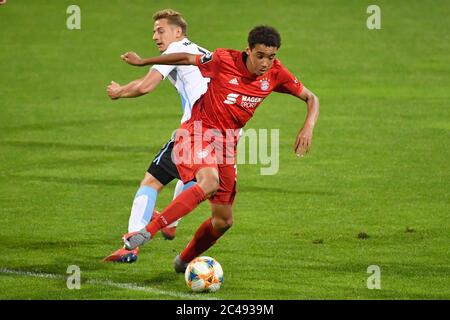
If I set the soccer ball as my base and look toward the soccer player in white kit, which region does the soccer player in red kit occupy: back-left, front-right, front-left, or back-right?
front-right

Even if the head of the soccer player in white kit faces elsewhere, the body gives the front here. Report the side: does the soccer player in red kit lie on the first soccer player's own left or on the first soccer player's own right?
on the first soccer player's own left
